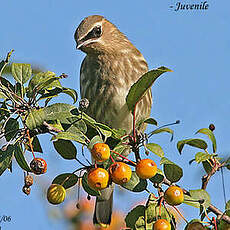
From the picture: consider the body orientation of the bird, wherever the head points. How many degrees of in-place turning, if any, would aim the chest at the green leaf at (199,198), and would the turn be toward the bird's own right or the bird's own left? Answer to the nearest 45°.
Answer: approximately 90° to the bird's own left

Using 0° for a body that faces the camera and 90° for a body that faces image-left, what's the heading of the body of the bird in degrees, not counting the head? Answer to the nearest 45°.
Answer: approximately 45°

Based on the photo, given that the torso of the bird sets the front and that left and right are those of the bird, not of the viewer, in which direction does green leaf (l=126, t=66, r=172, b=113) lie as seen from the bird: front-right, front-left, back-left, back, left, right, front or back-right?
front-left

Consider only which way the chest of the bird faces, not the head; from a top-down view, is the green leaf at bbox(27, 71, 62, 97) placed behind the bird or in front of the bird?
in front
